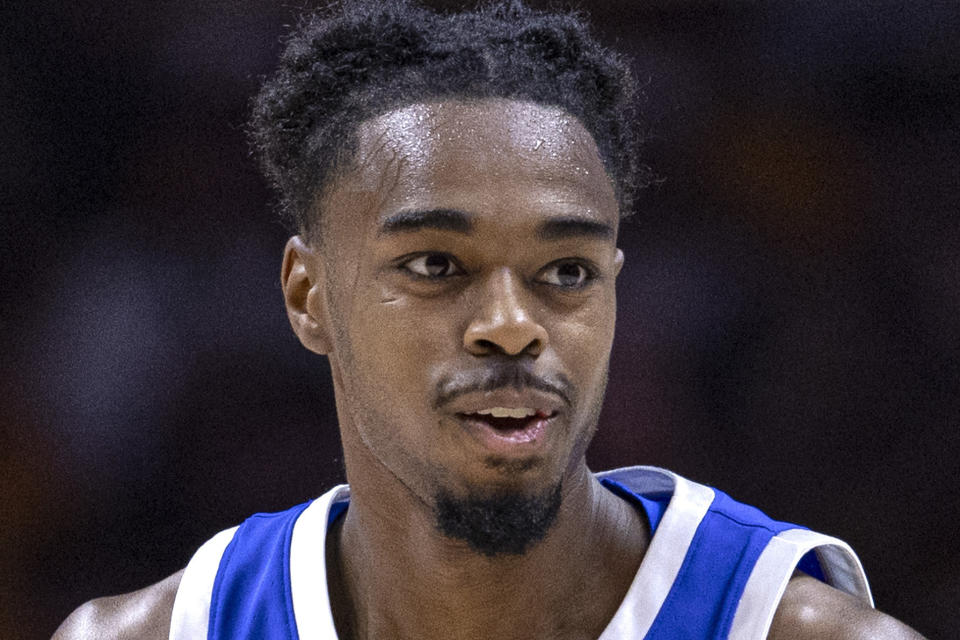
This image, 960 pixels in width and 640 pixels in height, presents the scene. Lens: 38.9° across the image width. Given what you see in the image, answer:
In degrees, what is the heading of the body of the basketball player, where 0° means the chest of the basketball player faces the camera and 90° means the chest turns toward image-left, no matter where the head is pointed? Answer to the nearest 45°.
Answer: approximately 0°

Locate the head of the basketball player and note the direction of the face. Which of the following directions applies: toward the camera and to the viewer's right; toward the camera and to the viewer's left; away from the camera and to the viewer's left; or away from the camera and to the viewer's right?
toward the camera and to the viewer's right
